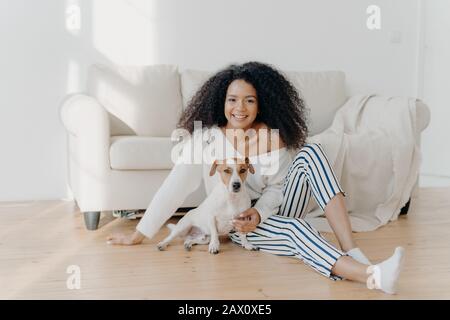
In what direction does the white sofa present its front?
toward the camera

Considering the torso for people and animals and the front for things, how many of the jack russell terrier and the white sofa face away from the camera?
0

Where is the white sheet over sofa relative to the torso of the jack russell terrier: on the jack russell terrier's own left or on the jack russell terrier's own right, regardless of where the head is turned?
on the jack russell terrier's own left

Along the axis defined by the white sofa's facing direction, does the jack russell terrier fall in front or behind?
in front

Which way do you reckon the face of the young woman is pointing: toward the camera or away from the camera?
toward the camera

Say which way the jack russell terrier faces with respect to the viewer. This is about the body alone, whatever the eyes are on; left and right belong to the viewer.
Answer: facing the viewer and to the right of the viewer

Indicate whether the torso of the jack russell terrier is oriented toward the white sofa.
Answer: no

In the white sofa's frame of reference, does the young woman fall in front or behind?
in front
